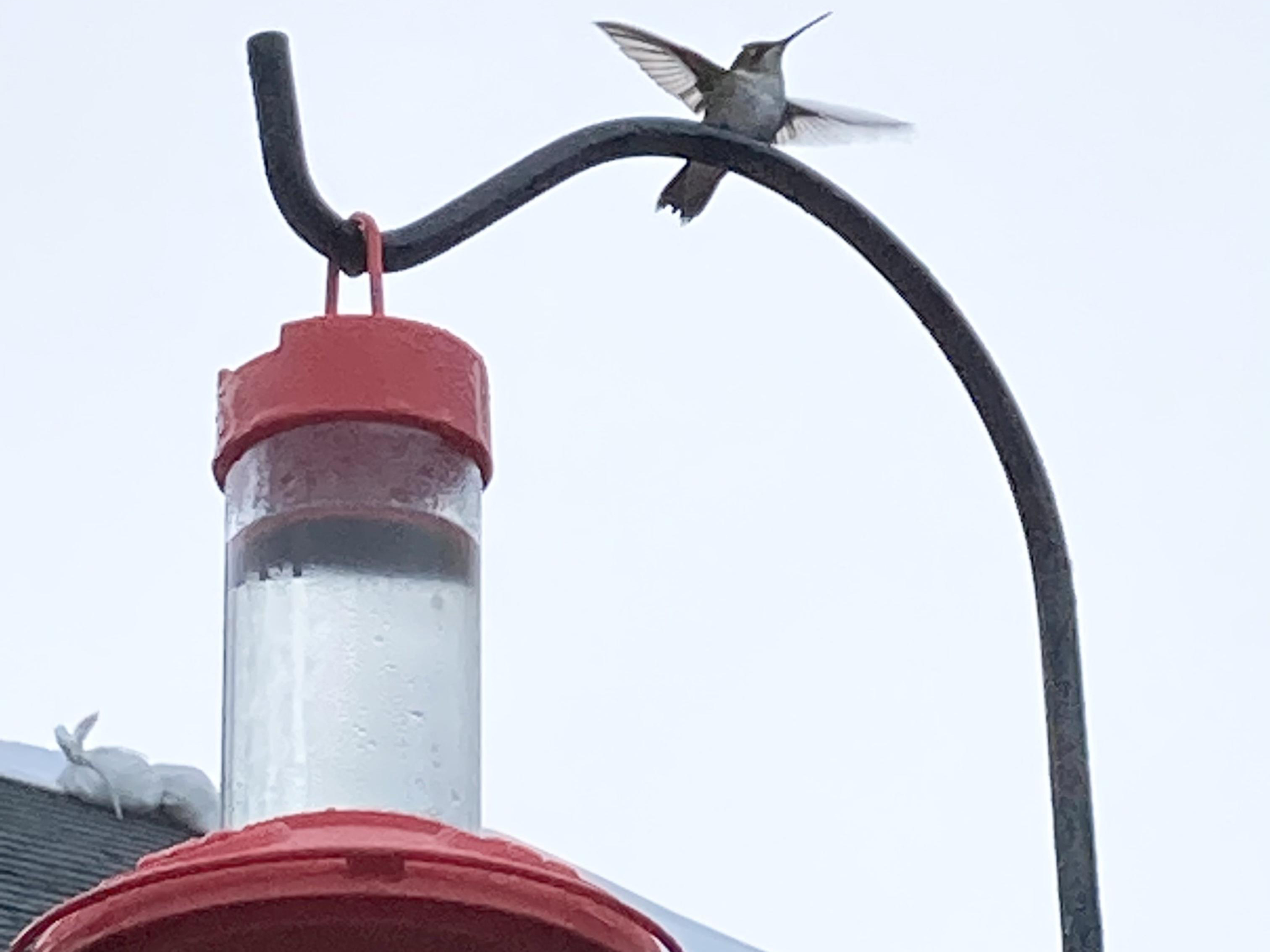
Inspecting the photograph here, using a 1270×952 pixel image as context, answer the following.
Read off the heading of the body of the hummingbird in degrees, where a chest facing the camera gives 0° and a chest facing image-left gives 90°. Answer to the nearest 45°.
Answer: approximately 315°

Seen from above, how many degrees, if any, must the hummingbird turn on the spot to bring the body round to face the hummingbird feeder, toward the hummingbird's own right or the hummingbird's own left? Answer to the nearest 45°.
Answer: approximately 45° to the hummingbird's own right
